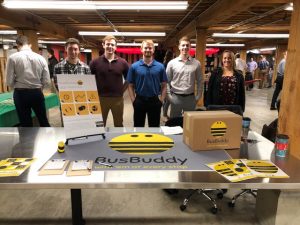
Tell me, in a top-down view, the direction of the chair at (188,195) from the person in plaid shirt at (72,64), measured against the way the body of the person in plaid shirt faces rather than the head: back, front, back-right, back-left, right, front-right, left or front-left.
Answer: front-left

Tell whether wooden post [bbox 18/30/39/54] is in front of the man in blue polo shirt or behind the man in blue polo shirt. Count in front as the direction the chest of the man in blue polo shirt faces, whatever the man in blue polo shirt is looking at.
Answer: behind

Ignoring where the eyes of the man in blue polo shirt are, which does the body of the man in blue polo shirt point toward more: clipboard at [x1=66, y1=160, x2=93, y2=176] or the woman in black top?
the clipboard

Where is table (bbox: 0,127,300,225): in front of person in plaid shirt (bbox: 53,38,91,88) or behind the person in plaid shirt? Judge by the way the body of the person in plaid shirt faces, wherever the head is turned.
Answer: in front

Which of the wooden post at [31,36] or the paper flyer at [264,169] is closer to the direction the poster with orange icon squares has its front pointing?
the paper flyer

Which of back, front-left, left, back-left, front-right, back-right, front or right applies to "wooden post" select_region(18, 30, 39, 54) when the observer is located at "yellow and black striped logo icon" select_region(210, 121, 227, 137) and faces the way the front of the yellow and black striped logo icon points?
back-right

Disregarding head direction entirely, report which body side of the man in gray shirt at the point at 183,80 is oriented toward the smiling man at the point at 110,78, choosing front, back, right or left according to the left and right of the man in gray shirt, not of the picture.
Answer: right

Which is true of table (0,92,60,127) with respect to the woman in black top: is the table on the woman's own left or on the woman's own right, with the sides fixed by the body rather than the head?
on the woman's own right

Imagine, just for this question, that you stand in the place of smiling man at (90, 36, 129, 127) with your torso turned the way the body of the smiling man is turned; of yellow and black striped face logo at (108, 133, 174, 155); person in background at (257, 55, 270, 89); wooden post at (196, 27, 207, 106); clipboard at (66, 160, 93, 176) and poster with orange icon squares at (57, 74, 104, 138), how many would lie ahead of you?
3

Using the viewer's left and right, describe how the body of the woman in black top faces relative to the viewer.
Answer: facing the viewer

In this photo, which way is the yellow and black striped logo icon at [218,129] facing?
toward the camera

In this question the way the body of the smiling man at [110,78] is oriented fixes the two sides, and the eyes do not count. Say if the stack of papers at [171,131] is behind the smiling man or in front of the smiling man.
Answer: in front

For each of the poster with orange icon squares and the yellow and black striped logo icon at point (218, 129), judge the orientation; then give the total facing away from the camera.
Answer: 0
